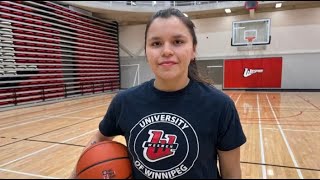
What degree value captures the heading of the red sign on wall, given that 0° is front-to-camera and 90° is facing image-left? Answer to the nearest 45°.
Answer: approximately 0°

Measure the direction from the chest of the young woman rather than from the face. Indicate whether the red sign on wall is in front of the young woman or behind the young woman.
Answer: behind

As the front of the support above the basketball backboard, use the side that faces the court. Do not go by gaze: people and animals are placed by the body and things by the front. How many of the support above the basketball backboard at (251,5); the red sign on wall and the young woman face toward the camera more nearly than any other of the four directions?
3

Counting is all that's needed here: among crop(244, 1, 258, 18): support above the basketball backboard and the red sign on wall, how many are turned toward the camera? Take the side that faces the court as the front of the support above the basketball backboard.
2

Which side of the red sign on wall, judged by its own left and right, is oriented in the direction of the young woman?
front

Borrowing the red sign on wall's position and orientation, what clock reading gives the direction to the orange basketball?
The orange basketball is roughly at 12 o'clock from the red sign on wall.

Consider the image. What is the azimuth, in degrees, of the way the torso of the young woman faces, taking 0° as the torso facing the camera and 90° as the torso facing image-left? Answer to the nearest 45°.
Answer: approximately 0°

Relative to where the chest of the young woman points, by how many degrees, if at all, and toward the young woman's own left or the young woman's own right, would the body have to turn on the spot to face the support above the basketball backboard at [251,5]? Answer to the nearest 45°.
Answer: approximately 180°

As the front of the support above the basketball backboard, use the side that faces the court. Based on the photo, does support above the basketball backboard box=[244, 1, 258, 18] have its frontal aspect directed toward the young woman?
yes

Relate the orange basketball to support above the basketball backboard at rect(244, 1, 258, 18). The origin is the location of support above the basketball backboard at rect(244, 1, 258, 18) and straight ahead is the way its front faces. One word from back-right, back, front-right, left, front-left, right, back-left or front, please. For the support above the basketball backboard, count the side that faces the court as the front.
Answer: front
